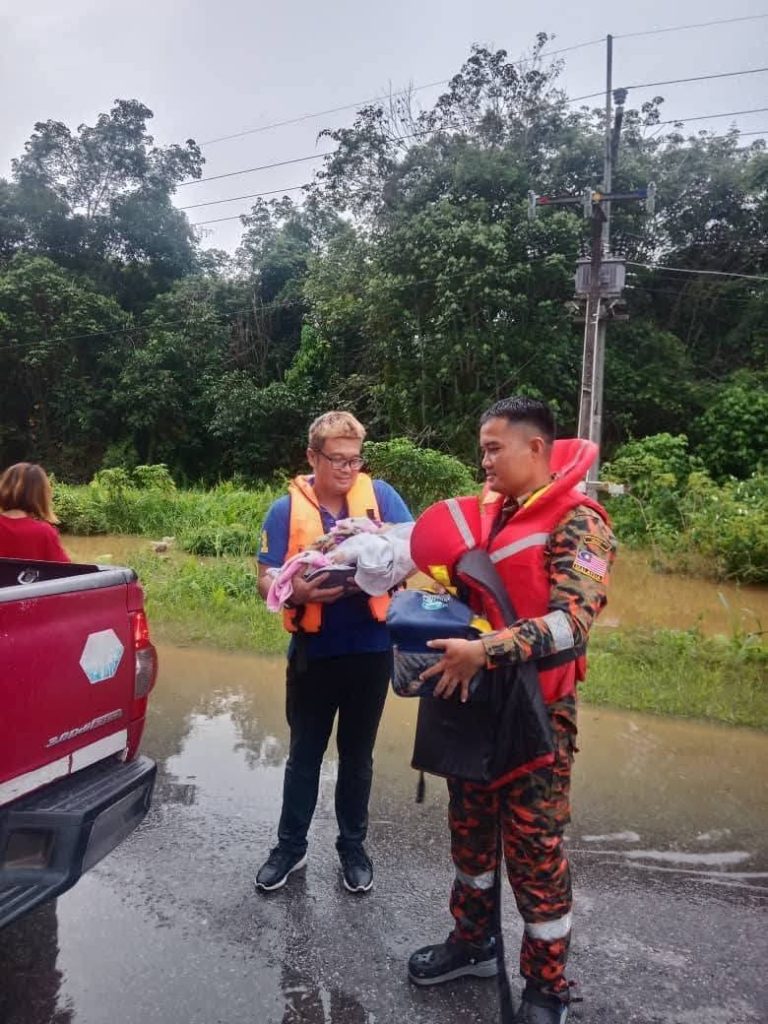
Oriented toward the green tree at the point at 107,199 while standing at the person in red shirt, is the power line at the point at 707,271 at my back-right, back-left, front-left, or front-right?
front-right

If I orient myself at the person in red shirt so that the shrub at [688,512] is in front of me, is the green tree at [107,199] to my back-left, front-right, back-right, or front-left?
front-left

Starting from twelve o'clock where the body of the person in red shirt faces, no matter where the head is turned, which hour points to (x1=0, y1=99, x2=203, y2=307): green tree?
The green tree is roughly at 12 o'clock from the person in red shirt.

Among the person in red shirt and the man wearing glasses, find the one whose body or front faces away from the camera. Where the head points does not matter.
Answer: the person in red shirt

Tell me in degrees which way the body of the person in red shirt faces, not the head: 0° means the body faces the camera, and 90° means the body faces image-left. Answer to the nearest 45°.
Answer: approximately 180°

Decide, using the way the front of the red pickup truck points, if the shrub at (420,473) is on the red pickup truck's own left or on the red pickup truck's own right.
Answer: on the red pickup truck's own right

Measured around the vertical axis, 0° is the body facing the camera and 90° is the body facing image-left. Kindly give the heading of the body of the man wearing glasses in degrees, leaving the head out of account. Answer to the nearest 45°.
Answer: approximately 0°

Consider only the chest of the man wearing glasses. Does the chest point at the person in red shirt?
no

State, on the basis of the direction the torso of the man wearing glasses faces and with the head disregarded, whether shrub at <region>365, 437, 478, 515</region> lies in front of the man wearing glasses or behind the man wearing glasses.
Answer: behind

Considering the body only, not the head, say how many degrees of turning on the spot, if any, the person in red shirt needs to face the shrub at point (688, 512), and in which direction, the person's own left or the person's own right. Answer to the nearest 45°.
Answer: approximately 45° to the person's own right

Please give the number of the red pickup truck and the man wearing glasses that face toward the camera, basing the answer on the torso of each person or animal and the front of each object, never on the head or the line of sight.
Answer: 1

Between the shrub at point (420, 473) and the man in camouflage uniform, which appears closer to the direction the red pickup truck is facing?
the shrub

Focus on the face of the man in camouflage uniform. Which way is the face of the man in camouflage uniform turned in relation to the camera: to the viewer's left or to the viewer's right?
to the viewer's left

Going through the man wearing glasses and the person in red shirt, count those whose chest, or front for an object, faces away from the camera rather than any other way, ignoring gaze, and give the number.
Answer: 1

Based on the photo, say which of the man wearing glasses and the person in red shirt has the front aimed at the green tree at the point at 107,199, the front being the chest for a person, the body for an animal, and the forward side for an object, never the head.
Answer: the person in red shirt

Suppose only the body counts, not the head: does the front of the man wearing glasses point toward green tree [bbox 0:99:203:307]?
no

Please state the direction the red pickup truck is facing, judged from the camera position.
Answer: facing away from the viewer and to the left of the viewer

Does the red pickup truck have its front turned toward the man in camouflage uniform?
no

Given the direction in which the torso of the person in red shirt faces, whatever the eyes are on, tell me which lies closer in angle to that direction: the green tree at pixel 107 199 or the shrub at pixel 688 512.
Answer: the green tree

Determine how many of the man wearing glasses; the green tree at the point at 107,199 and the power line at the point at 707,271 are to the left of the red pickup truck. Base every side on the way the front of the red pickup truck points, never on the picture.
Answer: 0

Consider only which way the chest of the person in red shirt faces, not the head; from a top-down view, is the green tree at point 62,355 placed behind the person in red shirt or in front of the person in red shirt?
in front

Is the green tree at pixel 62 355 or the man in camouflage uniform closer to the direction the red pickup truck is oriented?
the green tree

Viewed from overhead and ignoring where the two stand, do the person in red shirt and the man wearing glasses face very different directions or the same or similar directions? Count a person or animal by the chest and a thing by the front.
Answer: very different directions
